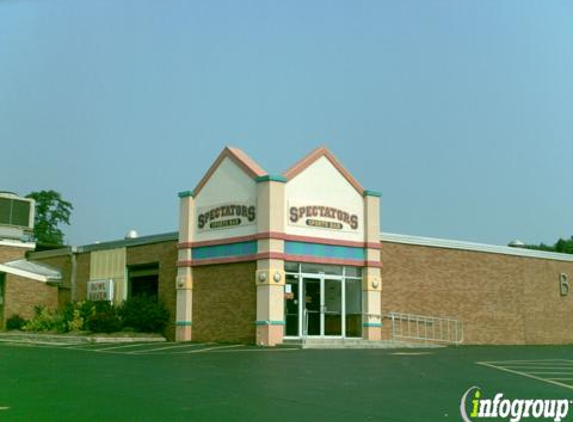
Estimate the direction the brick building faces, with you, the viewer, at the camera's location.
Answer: facing the viewer and to the right of the viewer
